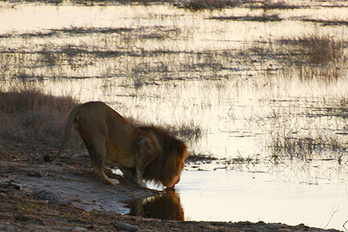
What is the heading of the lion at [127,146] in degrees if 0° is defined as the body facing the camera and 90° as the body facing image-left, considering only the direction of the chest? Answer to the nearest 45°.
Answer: approximately 270°

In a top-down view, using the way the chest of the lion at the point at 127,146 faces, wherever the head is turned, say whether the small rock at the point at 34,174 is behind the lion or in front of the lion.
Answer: behind

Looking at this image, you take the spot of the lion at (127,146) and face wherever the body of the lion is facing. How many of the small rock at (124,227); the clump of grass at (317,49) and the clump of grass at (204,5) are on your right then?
1

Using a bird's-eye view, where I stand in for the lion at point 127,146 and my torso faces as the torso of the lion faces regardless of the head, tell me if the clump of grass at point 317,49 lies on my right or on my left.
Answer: on my left

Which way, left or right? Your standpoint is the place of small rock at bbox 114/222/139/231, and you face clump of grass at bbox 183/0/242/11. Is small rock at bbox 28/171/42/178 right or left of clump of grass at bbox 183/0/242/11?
left

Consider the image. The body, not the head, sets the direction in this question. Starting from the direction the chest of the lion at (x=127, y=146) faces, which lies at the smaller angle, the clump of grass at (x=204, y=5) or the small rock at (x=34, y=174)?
the clump of grass

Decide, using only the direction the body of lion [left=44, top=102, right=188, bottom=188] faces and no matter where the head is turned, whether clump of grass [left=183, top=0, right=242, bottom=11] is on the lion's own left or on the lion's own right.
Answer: on the lion's own left

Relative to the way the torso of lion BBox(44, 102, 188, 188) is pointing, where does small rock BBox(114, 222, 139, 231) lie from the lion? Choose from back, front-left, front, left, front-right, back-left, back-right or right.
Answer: right
